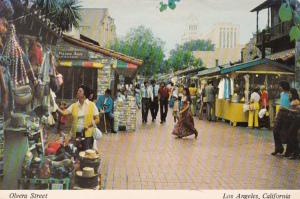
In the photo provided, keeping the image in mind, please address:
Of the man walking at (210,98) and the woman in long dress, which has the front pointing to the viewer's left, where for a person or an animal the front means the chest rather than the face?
the woman in long dress

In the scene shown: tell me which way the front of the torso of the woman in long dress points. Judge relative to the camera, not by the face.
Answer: to the viewer's left

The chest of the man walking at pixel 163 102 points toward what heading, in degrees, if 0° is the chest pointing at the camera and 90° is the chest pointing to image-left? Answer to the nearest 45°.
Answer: approximately 0°

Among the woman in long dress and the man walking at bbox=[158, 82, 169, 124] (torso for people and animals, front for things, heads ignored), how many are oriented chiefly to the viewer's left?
1
